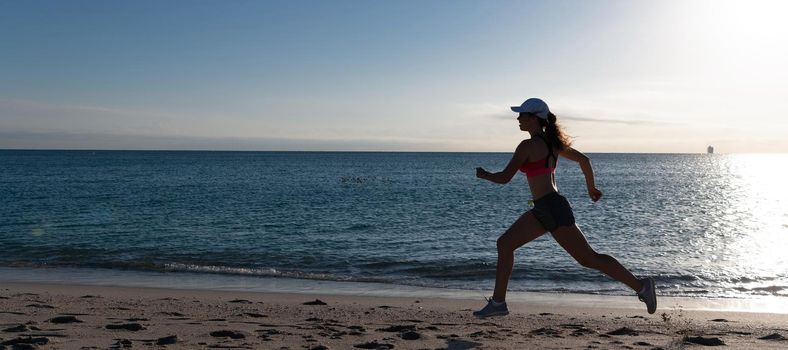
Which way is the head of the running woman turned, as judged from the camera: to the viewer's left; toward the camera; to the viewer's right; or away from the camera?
to the viewer's left

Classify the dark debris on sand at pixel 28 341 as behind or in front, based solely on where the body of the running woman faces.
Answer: in front

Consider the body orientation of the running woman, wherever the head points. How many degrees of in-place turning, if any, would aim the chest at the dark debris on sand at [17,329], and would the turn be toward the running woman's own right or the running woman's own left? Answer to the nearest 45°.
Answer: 0° — they already face it

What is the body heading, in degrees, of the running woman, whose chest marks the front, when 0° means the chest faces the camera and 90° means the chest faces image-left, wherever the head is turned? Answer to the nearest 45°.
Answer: approximately 90°

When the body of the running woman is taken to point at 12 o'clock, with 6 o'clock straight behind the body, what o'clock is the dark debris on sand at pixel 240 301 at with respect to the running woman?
The dark debris on sand is roughly at 1 o'clock from the running woman.

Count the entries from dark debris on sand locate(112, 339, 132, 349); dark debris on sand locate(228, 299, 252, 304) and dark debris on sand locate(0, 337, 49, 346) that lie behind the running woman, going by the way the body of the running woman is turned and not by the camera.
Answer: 0

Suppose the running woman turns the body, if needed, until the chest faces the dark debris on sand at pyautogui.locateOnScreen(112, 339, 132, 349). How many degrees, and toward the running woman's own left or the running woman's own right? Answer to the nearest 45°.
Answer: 0° — they already face it
